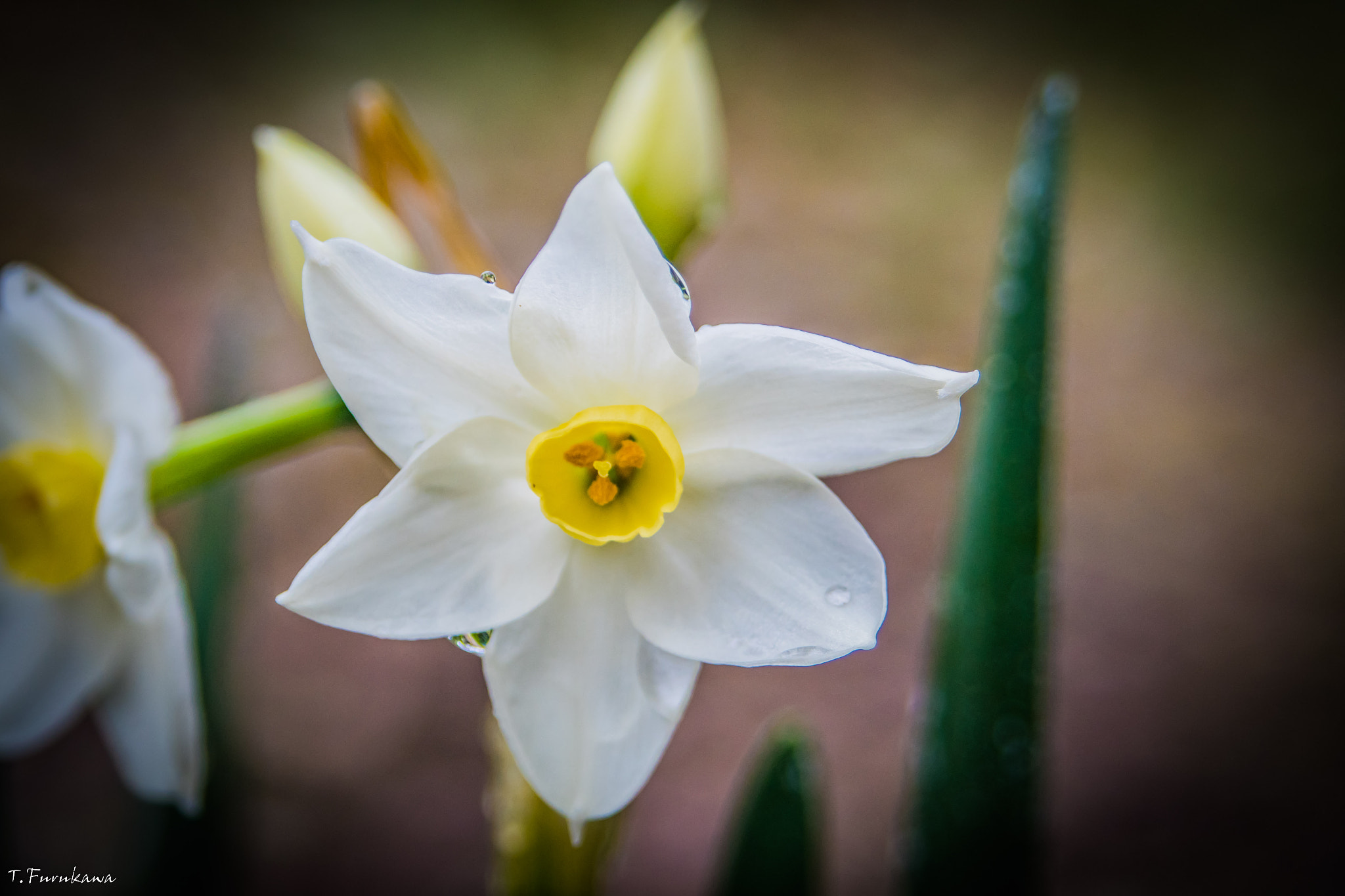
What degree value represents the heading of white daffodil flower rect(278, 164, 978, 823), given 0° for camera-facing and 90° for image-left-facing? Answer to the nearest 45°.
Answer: approximately 0°
